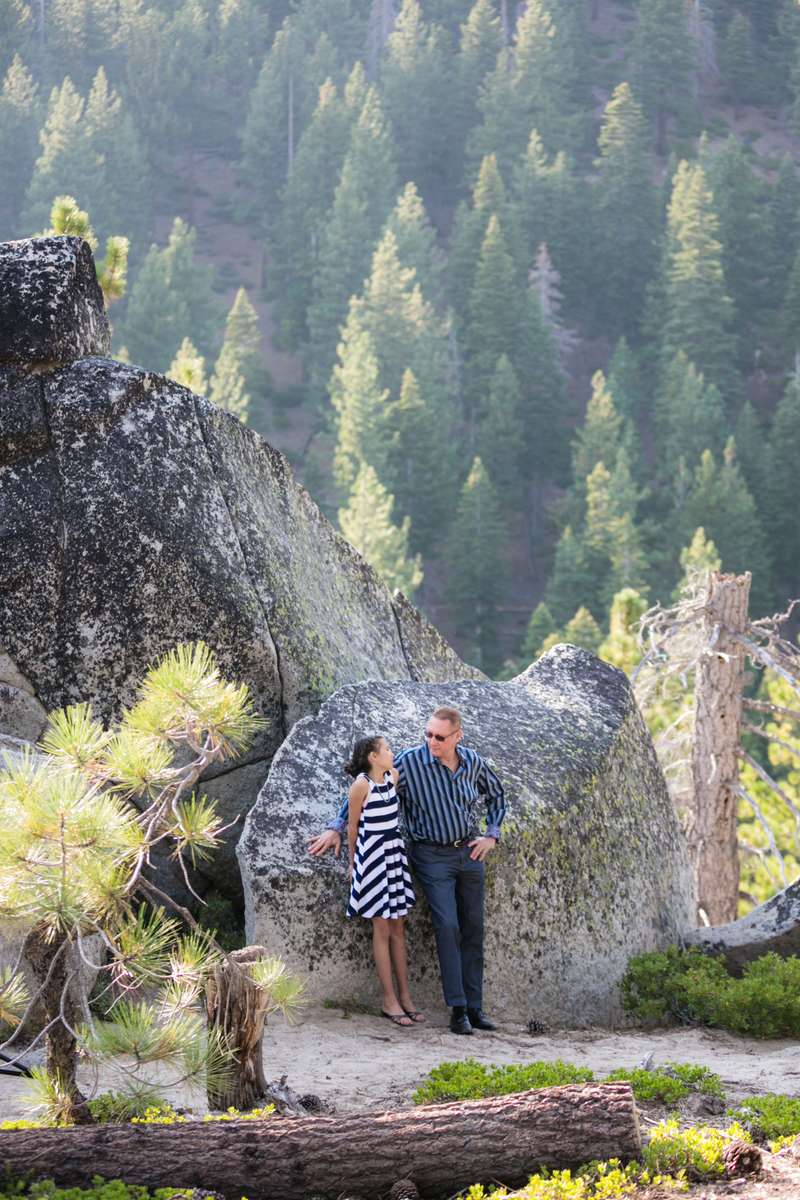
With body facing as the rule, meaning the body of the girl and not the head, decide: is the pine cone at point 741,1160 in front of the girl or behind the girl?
in front

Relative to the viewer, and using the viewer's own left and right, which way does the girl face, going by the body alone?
facing the viewer and to the right of the viewer

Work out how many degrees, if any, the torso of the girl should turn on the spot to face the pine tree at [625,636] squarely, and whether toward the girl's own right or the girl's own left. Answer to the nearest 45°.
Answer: approximately 135° to the girl's own left

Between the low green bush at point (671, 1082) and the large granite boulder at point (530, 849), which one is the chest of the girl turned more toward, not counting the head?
the low green bush

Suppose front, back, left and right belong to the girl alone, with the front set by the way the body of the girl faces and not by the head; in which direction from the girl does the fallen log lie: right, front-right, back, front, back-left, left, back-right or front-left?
front-right

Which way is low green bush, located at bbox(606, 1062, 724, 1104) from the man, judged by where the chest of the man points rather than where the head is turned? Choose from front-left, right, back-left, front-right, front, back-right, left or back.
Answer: front-left

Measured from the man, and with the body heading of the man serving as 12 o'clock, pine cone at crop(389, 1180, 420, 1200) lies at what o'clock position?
The pine cone is roughly at 12 o'clock from the man.

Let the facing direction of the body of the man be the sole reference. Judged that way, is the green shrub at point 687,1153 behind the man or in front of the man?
in front

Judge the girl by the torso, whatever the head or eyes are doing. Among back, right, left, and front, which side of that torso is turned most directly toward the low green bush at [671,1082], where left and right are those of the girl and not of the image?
front

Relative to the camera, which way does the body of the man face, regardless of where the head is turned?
toward the camera

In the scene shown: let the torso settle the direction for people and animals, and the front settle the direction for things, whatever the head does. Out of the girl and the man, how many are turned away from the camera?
0
